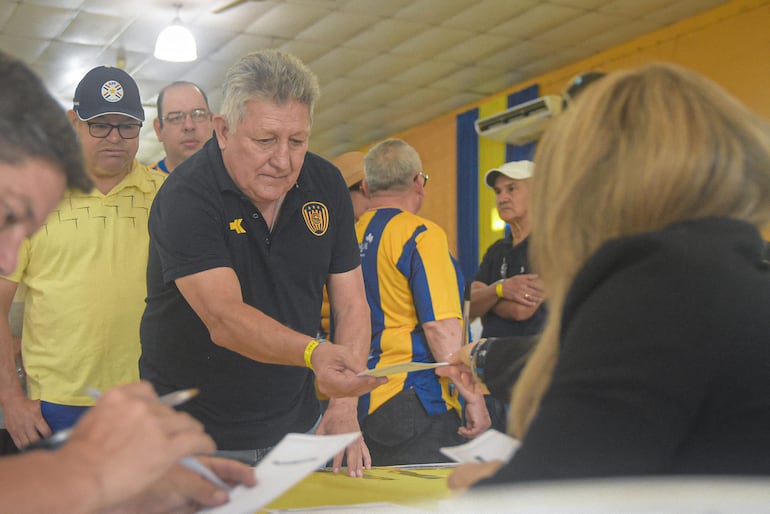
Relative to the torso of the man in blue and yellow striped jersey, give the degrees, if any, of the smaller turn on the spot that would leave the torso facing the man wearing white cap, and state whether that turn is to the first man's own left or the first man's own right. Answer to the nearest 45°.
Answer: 0° — they already face them

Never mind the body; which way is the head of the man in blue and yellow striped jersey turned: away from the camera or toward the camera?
away from the camera

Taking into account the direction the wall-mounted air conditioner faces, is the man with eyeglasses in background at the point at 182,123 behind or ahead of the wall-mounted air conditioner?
ahead

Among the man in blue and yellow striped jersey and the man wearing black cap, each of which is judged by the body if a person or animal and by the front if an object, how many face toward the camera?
1

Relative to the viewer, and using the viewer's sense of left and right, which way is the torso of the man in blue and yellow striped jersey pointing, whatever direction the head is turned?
facing away from the viewer and to the right of the viewer

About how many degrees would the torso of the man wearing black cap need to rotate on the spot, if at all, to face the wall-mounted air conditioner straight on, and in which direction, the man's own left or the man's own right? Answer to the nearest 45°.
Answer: approximately 135° to the man's own left

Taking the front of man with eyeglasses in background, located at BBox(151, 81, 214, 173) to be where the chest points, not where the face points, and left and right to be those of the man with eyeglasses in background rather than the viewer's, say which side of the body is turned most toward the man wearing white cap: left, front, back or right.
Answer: left

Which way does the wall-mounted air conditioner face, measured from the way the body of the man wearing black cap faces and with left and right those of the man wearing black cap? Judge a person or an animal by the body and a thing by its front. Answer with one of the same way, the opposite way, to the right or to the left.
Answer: to the right

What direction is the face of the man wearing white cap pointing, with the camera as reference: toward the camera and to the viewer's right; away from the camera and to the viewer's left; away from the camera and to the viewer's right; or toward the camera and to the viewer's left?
toward the camera and to the viewer's left

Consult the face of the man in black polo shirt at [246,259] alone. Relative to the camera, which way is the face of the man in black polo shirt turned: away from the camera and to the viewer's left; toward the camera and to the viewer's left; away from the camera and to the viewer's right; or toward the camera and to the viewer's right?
toward the camera and to the viewer's right

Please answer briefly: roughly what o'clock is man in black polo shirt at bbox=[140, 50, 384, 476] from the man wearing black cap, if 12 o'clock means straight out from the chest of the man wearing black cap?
The man in black polo shirt is roughly at 11 o'clock from the man wearing black cap.

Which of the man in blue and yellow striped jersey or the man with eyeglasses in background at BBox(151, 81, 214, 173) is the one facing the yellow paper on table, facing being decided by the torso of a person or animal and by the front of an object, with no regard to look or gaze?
the man with eyeglasses in background

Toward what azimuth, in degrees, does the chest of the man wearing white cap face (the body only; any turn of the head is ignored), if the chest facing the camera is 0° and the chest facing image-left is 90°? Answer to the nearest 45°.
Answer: approximately 45°

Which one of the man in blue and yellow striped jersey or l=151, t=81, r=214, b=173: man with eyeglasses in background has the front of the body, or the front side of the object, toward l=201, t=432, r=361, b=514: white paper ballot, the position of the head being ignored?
the man with eyeglasses in background

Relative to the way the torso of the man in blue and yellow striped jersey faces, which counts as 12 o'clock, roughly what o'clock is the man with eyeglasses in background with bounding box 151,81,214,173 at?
The man with eyeglasses in background is roughly at 8 o'clock from the man in blue and yellow striped jersey.

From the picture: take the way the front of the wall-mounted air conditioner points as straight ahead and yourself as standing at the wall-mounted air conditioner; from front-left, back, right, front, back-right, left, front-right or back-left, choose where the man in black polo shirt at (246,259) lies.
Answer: front-left
